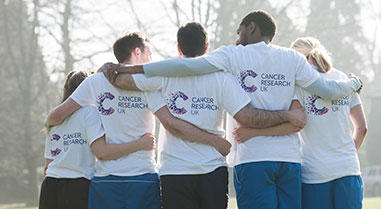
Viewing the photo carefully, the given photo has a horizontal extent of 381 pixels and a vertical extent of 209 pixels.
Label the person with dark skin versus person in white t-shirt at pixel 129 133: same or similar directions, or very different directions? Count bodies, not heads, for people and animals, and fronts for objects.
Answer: same or similar directions

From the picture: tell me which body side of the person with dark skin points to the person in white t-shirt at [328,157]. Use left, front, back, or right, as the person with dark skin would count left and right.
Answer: right

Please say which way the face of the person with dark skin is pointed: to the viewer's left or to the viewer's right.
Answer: to the viewer's left

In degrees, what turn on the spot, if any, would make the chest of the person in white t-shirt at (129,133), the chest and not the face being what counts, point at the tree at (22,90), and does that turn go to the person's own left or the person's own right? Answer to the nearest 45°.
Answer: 0° — they already face it

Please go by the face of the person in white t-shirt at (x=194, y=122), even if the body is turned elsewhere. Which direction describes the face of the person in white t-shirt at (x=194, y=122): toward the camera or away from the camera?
away from the camera

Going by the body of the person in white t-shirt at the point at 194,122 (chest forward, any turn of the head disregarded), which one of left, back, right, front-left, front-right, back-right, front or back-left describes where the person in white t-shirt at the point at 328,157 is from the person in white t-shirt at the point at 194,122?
right

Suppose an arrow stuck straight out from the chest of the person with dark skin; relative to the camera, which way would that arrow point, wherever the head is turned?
away from the camera

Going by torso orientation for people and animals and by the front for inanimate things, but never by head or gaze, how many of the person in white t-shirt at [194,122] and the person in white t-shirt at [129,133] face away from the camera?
2

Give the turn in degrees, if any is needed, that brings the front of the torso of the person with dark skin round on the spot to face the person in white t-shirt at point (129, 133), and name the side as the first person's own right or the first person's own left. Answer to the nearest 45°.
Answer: approximately 90° to the first person's own left

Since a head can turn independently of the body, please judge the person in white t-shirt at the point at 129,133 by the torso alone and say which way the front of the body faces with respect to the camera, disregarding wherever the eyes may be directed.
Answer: away from the camera

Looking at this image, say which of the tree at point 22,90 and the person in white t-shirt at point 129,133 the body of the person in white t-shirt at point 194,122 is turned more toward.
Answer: the tree

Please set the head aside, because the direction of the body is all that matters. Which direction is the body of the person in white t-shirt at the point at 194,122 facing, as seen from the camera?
away from the camera

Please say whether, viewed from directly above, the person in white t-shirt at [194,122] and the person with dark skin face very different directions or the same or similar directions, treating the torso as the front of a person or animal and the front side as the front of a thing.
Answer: same or similar directions

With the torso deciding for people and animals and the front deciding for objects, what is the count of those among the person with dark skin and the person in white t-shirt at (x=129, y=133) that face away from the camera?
2
